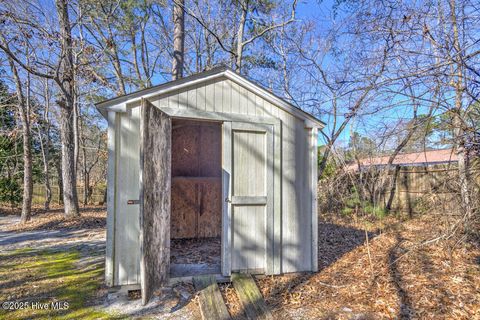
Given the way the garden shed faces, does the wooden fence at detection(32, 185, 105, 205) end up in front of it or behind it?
behind

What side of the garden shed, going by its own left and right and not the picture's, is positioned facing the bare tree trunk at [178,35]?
back

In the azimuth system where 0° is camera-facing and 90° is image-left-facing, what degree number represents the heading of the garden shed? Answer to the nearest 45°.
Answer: approximately 0°

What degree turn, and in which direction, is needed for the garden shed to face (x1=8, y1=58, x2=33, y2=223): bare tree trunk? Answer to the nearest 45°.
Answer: approximately 135° to its right
